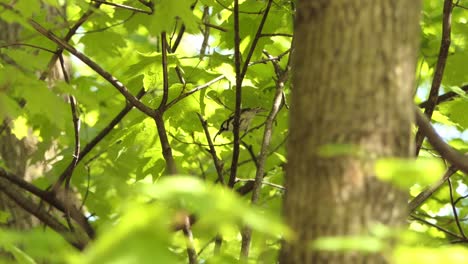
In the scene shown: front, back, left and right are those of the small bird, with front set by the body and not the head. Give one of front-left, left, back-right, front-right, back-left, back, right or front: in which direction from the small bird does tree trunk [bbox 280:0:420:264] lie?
back-left

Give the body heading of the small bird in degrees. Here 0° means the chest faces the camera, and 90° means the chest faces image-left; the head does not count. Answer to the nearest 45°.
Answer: approximately 90°
